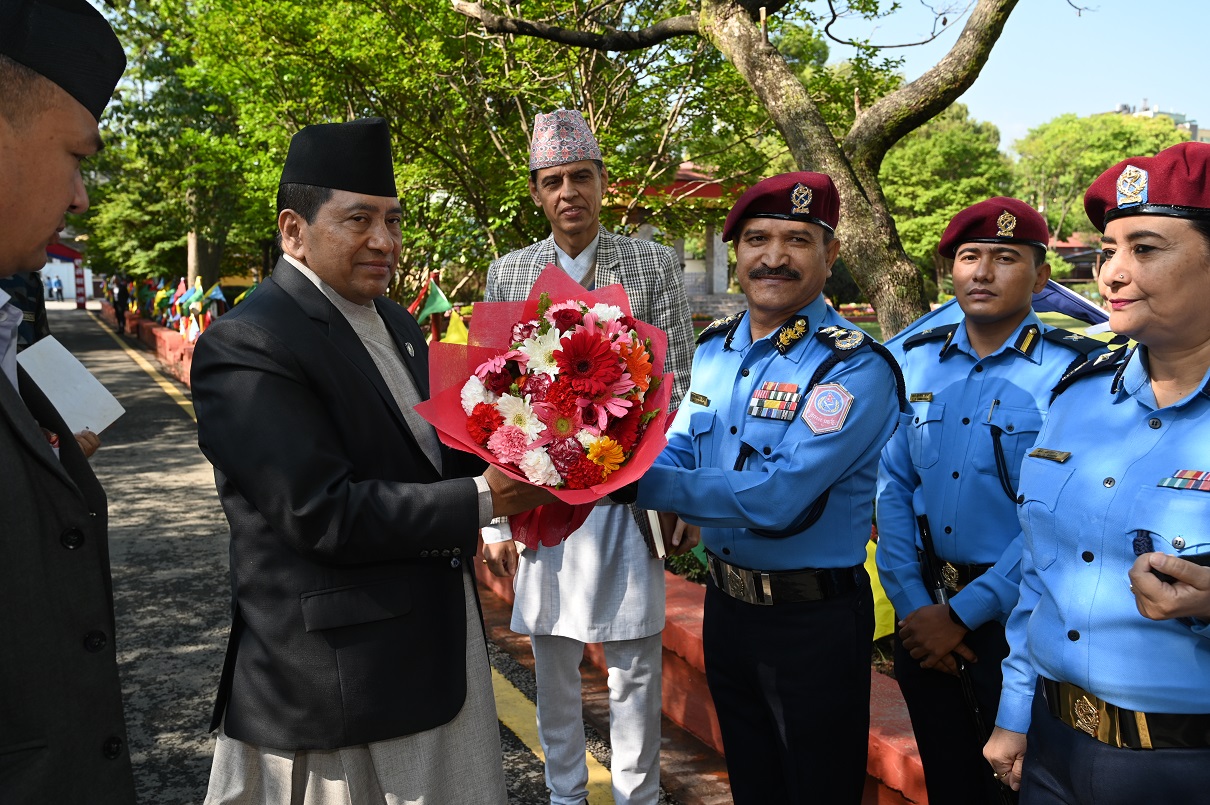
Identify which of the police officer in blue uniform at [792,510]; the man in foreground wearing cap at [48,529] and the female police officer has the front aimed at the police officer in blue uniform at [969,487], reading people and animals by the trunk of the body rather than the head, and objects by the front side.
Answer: the man in foreground wearing cap

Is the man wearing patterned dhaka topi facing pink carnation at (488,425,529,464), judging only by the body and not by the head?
yes

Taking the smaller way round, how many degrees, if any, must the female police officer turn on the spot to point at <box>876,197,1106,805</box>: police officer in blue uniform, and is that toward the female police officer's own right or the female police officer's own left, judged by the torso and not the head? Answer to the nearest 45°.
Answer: approximately 90° to the female police officer's own right

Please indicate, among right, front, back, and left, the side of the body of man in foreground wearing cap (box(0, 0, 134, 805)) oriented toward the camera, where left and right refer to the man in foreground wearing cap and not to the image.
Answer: right

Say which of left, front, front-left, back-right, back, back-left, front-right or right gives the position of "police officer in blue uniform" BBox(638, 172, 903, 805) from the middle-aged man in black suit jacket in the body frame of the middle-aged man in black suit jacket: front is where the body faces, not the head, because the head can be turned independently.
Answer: front-left

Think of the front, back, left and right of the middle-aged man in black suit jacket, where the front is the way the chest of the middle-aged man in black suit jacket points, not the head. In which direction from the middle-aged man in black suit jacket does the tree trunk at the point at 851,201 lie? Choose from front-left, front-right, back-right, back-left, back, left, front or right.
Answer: left

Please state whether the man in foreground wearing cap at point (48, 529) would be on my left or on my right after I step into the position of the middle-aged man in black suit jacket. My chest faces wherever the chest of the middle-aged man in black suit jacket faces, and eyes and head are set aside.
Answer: on my right

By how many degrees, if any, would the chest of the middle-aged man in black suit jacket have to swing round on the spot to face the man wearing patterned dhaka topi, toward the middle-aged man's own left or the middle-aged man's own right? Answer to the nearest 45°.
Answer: approximately 90° to the middle-aged man's own left

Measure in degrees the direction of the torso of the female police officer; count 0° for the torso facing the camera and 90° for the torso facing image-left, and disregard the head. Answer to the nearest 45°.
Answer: approximately 45°

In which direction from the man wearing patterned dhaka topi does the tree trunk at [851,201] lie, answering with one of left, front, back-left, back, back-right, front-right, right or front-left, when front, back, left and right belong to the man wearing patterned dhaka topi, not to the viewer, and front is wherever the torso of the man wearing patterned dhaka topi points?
back-left

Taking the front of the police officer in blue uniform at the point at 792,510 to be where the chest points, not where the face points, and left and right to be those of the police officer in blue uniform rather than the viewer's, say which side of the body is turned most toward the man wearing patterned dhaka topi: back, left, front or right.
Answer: right

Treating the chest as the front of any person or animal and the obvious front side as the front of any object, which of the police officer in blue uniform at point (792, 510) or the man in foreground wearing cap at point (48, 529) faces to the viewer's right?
the man in foreground wearing cap

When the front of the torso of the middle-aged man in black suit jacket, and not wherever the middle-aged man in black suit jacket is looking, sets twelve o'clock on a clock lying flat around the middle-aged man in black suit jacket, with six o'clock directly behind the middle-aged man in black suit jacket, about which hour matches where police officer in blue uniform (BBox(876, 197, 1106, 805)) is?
The police officer in blue uniform is roughly at 10 o'clock from the middle-aged man in black suit jacket.
